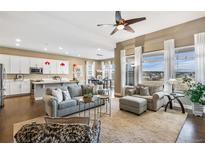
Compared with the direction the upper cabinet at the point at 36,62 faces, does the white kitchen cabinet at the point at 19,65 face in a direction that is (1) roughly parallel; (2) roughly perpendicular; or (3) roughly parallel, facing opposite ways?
roughly parallel

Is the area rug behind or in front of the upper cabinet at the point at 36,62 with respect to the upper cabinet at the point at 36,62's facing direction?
in front

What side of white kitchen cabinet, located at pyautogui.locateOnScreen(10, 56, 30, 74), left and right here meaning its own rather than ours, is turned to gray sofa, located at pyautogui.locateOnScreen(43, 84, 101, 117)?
front

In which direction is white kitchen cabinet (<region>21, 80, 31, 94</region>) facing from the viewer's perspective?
toward the camera

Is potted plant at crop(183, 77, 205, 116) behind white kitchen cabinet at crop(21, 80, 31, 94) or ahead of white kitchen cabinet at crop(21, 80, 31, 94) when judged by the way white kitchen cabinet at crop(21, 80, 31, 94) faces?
ahead

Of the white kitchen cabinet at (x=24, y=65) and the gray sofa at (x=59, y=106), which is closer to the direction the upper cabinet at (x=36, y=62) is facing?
the gray sofa

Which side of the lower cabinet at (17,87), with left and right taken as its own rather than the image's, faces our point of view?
front

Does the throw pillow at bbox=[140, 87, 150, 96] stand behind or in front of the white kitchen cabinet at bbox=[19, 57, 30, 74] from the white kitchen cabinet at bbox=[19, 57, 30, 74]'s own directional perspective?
in front

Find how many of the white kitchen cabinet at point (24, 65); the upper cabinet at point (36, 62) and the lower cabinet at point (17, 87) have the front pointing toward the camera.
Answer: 3

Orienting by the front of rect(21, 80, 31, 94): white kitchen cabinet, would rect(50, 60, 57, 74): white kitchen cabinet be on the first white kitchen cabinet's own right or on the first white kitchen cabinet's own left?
on the first white kitchen cabinet's own left

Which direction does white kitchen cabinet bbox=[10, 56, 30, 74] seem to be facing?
toward the camera

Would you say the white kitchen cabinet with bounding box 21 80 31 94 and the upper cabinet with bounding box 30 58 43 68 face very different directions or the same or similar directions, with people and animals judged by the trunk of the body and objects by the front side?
same or similar directions

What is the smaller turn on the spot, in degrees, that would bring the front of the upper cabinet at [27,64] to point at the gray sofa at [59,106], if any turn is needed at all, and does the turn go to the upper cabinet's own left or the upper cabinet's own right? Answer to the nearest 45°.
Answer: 0° — it already faces it

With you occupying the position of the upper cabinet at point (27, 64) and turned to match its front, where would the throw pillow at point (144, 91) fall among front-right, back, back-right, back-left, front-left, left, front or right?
front-left

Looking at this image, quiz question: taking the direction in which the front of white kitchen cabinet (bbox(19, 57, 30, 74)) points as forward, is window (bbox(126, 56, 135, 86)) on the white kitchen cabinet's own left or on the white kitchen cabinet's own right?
on the white kitchen cabinet's own left
